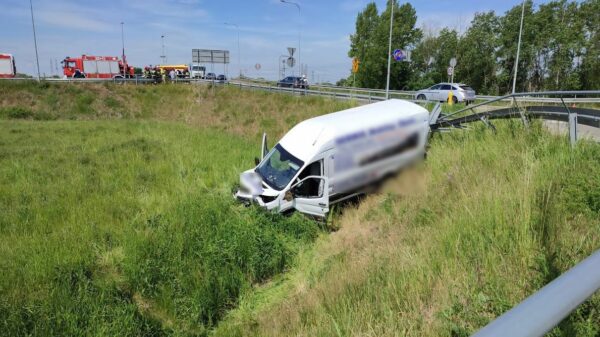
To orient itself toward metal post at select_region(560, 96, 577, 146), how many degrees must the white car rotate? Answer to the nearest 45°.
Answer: approximately 135° to its left

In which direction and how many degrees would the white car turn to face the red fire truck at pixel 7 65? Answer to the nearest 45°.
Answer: approximately 45° to its left

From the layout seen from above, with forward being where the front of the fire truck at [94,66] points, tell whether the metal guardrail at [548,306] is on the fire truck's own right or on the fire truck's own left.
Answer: on the fire truck's own left

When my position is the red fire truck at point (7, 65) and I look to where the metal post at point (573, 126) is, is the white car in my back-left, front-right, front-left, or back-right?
front-left

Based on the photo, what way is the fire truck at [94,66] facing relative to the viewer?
to the viewer's left

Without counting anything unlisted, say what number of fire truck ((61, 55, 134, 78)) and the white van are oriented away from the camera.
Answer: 0

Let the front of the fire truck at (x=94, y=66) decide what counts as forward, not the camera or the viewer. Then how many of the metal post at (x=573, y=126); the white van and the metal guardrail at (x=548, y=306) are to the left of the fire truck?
3

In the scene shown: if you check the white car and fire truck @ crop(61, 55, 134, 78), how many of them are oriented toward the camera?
0

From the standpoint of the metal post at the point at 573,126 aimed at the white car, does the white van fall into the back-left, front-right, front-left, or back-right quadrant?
front-left

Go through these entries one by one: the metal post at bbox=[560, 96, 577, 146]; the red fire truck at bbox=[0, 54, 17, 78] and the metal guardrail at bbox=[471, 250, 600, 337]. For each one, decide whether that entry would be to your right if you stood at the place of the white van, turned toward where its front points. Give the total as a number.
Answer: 1

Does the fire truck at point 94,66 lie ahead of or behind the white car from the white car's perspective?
ahead

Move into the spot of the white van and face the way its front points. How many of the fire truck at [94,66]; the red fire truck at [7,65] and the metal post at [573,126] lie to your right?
2

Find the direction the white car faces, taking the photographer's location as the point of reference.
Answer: facing away from the viewer and to the left of the viewer

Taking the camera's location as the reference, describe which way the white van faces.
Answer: facing the viewer and to the left of the viewer

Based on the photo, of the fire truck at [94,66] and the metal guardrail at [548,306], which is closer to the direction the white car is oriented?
the fire truck

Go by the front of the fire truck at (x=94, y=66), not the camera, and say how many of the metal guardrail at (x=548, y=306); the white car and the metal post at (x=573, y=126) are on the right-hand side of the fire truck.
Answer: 0

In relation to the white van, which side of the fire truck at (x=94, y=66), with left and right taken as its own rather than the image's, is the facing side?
left

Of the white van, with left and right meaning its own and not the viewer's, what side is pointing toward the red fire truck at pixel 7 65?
right
